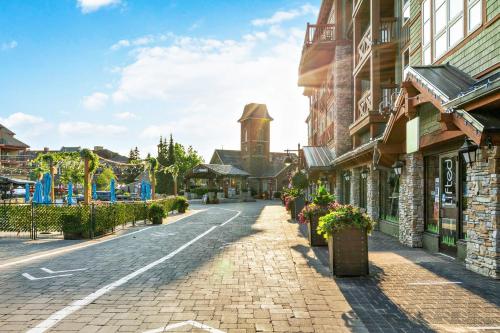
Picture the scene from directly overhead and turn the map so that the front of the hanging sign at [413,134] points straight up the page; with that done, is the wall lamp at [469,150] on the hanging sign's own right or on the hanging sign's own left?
on the hanging sign's own left

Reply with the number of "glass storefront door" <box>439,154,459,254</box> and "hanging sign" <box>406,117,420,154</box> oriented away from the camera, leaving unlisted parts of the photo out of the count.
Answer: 0

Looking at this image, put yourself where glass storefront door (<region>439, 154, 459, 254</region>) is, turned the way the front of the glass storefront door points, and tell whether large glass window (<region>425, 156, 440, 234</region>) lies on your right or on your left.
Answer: on your right

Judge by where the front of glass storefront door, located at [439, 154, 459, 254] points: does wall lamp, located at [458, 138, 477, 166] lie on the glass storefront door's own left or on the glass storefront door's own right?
on the glass storefront door's own left

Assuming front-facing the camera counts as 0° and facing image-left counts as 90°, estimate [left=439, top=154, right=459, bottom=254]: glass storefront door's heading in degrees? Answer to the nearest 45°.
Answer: approximately 45°
